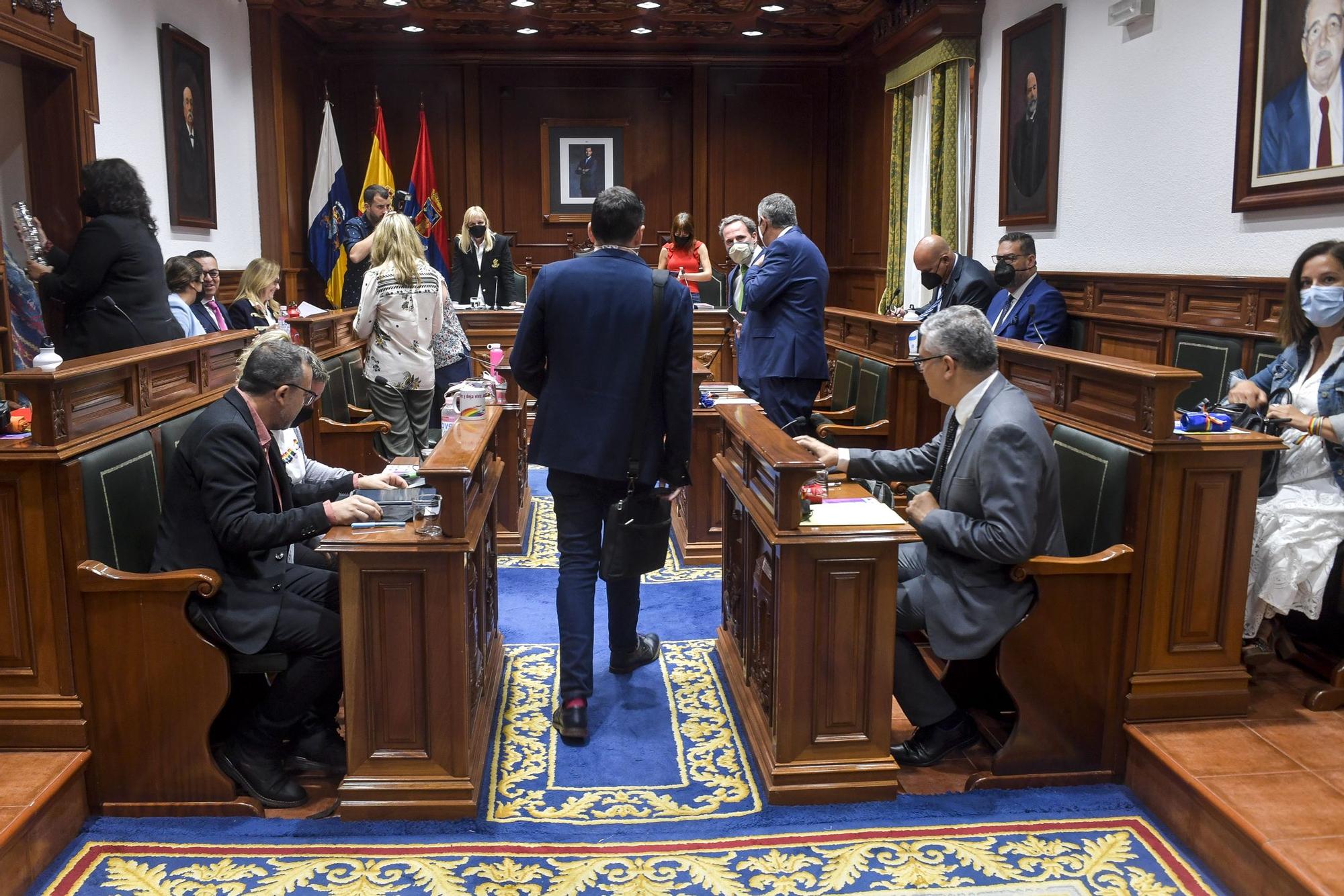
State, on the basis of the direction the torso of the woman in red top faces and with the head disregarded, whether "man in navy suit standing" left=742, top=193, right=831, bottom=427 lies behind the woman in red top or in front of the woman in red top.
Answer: in front

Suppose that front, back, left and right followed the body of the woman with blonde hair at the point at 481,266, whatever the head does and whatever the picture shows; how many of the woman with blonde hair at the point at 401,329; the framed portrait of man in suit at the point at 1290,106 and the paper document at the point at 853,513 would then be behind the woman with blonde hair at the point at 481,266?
0

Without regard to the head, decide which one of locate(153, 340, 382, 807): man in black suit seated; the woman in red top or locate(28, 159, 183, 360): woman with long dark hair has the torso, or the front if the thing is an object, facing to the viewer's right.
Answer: the man in black suit seated

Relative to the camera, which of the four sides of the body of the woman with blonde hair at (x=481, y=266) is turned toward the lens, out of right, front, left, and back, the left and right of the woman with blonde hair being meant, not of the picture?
front

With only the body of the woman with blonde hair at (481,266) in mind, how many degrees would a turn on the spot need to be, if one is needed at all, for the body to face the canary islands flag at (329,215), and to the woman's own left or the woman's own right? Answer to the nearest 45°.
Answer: approximately 135° to the woman's own right

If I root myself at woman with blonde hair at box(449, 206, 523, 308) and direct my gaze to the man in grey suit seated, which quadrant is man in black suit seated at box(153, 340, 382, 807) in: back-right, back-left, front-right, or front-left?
front-right

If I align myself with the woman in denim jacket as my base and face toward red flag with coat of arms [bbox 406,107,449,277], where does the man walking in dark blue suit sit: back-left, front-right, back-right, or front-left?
front-left

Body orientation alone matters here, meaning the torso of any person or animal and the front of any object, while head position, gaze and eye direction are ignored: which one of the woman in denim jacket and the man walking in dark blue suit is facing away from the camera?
the man walking in dark blue suit

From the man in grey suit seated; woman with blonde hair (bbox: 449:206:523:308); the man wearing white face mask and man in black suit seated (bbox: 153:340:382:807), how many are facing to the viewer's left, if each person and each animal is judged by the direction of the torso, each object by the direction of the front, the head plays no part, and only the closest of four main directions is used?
1

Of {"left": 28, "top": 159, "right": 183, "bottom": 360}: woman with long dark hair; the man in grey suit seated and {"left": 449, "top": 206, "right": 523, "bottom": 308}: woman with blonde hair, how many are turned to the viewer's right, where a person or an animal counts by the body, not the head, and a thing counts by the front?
0

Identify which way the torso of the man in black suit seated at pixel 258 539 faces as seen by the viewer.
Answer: to the viewer's right

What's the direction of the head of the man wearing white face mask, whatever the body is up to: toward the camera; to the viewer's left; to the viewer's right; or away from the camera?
toward the camera

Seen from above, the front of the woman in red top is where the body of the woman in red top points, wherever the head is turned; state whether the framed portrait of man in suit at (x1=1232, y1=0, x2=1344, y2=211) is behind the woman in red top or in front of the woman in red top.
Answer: in front

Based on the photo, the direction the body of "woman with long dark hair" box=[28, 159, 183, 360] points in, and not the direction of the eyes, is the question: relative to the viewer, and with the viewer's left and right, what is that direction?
facing away from the viewer and to the left of the viewer

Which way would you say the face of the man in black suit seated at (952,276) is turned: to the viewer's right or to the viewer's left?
to the viewer's left

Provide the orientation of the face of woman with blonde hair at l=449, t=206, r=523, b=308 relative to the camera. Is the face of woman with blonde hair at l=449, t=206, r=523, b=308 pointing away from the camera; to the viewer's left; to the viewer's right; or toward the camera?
toward the camera

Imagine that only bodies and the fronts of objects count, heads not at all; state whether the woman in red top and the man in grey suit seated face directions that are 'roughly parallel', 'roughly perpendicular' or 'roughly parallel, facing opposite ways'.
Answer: roughly perpendicular

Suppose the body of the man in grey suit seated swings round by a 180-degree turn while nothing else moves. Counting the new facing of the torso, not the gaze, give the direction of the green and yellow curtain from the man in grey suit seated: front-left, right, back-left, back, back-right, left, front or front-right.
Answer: left

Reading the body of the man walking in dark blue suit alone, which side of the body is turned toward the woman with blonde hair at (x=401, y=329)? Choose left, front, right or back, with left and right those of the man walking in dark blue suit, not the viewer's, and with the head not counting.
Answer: front

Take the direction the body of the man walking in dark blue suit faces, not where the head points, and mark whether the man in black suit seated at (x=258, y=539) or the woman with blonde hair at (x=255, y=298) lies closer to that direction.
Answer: the woman with blonde hair
